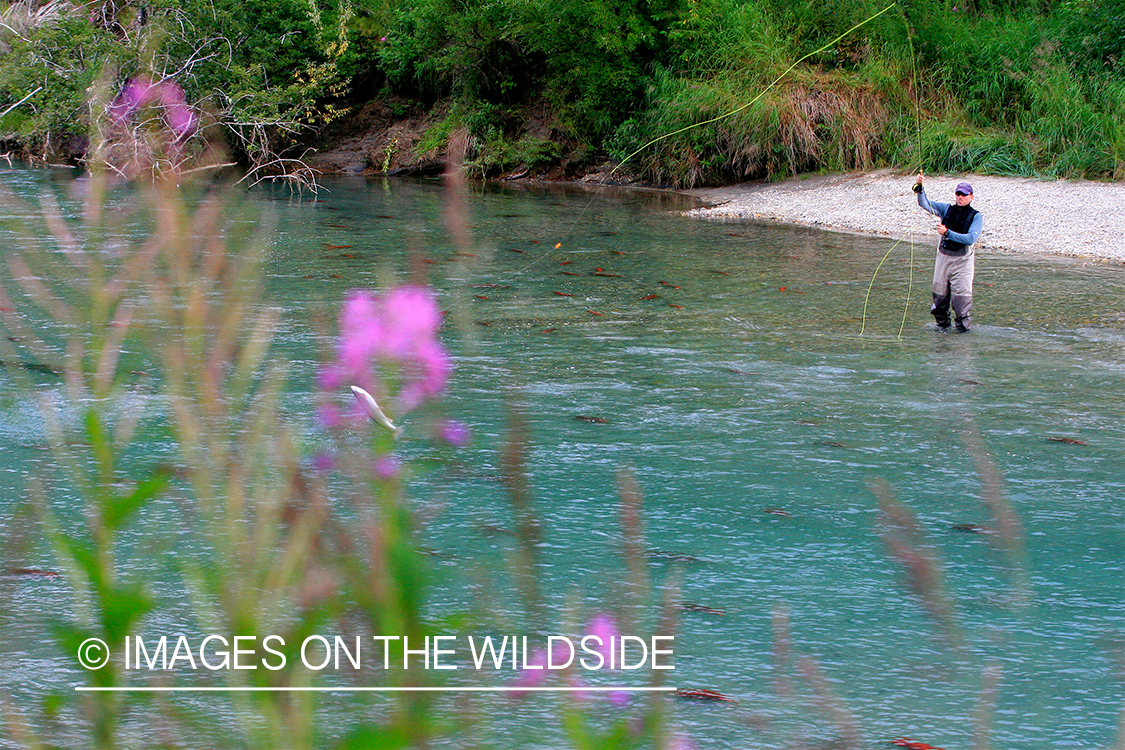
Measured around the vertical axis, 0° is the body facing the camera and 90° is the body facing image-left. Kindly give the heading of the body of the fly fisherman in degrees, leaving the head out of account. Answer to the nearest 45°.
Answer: approximately 45°
